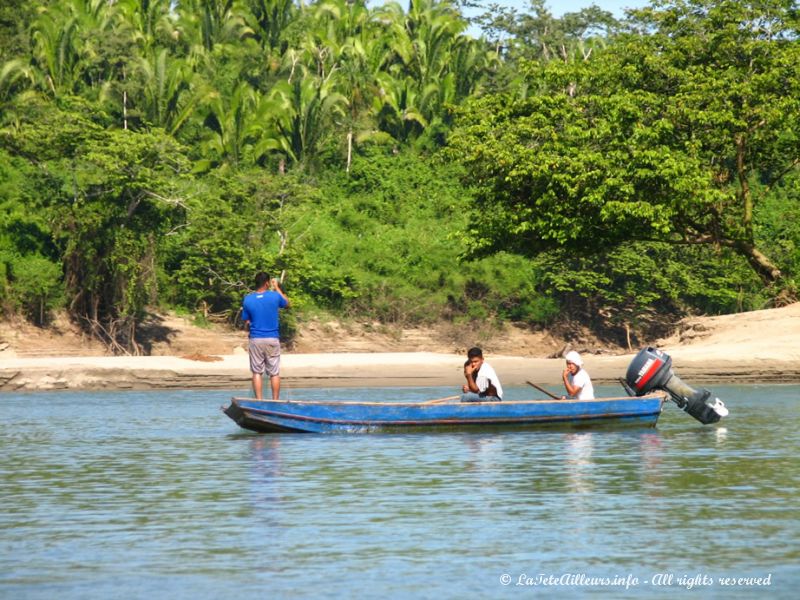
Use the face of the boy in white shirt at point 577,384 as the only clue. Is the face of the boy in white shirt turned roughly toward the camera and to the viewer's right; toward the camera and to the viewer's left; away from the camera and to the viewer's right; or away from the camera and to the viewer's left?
toward the camera and to the viewer's left

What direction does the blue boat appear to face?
to the viewer's left

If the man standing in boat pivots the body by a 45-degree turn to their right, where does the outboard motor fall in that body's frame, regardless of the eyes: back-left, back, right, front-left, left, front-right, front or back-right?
front-right

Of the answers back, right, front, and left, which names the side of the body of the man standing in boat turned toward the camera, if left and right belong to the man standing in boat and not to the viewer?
back

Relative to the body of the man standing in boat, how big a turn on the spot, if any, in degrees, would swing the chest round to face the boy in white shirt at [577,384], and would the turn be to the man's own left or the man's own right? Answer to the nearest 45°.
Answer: approximately 90° to the man's own right
